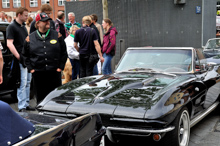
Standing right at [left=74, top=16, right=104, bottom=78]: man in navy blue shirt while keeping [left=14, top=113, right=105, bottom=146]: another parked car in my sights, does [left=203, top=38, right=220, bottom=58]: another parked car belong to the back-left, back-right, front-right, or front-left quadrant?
back-left

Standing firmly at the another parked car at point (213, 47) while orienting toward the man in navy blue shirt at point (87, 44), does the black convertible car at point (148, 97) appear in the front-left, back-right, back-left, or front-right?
front-left

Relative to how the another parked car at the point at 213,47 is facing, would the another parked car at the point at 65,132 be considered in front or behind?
in front

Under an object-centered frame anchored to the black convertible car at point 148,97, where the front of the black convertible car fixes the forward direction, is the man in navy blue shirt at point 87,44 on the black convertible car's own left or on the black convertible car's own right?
on the black convertible car's own right

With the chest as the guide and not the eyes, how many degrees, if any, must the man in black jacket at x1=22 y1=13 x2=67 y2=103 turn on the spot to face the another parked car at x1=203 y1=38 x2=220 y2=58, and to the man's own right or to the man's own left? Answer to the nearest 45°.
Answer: approximately 135° to the man's own left

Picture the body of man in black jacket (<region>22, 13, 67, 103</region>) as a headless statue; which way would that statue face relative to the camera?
toward the camera

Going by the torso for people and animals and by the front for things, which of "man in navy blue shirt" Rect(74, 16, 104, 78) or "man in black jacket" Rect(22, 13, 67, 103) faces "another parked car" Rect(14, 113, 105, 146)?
"man in black jacket" Rect(22, 13, 67, 103)

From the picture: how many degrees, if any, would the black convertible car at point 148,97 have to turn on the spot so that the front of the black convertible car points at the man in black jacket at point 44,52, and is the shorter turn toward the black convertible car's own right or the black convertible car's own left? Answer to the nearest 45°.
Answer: approximately 90° to the black convertible car's own right

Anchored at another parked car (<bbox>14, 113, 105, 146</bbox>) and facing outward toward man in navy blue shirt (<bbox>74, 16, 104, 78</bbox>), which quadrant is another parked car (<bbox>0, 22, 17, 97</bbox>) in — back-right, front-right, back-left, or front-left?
front-left

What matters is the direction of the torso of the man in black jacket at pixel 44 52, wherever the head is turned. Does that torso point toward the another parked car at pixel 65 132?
yes

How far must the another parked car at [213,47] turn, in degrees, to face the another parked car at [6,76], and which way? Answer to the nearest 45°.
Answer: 0° — it already faces it

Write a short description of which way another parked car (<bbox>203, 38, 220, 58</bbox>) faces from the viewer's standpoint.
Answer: facing the viewer and to the left of the viewer
